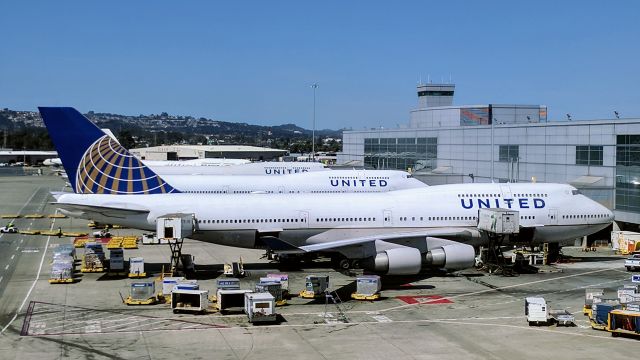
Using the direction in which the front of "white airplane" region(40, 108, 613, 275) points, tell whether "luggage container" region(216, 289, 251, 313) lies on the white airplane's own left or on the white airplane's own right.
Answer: on the white airplane's own right

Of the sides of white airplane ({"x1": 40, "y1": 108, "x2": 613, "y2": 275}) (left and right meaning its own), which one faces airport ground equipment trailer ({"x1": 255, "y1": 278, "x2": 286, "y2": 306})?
right

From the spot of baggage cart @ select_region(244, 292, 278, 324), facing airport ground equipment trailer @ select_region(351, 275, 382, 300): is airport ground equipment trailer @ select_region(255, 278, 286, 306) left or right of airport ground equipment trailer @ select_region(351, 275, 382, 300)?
left

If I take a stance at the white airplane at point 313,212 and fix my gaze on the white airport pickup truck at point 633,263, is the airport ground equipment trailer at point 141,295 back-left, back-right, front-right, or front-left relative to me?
back-right

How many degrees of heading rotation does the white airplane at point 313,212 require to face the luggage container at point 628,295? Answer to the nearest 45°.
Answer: approximately 45° to its right

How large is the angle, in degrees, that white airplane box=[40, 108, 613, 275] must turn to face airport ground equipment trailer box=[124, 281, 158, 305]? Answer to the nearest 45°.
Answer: approximately 135° to its right

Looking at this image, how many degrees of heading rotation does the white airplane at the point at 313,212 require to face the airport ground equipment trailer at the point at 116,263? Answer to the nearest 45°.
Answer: approximately 180°

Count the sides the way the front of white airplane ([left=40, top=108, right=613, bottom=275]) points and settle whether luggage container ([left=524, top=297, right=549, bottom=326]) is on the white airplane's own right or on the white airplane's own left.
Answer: on the white airplane's own right

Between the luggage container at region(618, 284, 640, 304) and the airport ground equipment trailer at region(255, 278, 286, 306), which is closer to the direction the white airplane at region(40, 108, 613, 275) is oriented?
the luggage container

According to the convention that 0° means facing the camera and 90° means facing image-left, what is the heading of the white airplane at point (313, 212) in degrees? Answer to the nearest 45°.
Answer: approximately 270°

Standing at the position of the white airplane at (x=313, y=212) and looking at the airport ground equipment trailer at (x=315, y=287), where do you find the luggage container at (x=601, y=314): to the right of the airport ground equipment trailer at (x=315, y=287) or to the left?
left

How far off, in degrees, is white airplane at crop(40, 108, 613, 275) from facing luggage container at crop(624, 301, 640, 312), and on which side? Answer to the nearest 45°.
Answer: approximately 45° to its right

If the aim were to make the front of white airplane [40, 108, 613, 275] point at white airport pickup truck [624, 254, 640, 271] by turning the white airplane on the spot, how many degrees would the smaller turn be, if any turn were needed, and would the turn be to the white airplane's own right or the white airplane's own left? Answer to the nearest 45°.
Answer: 0° — it already faces it

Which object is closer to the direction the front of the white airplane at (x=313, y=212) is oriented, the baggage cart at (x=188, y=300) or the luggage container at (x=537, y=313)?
the luggage container

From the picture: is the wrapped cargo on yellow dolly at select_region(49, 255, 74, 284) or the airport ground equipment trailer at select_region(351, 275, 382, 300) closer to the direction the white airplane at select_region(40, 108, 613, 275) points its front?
the airport ground equipment trailer

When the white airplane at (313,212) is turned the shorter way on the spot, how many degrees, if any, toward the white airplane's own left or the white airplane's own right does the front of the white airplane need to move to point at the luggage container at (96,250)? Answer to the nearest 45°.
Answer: approximately 180°
